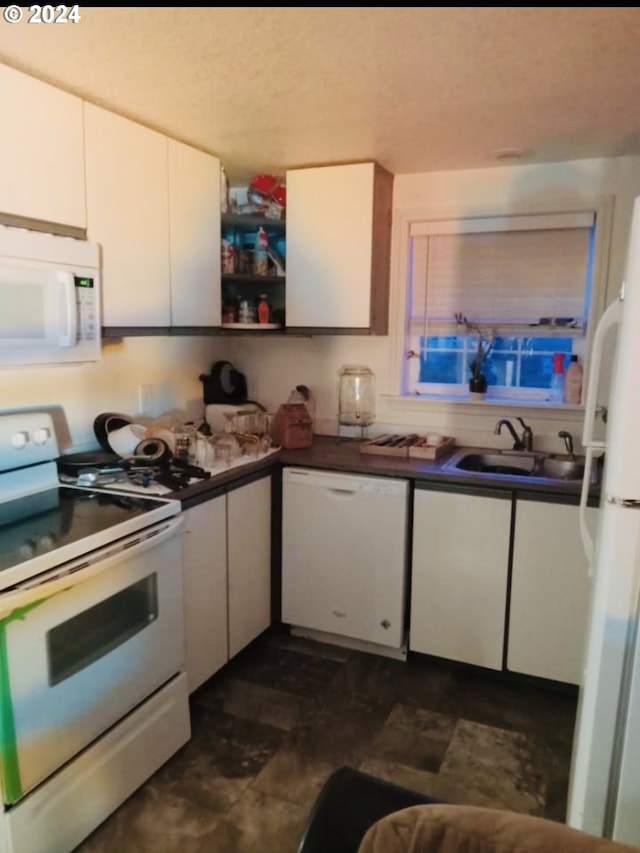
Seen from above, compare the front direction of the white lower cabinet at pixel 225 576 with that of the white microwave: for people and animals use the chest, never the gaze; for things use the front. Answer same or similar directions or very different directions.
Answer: same or similar directions

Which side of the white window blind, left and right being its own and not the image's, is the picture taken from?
front

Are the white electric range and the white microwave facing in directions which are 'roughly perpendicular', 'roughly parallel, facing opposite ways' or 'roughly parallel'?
roughly parallel

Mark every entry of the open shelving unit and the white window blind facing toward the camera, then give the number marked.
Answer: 2

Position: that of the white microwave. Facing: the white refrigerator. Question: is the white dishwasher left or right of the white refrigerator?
left

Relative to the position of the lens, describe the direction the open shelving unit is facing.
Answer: facing the viewer

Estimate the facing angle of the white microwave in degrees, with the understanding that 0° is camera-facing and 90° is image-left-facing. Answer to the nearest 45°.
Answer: approximately 315°

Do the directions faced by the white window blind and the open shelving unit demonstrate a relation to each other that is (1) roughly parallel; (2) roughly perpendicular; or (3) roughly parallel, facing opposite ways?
roughly parallel

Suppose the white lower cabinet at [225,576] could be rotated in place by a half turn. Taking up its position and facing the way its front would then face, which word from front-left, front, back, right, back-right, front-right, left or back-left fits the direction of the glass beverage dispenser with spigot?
right

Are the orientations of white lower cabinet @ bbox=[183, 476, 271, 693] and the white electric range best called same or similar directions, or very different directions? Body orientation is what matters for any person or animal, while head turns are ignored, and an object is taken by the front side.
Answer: same or similar directions

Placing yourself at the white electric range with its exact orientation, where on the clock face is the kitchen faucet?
The kitchen faucet is roughly at 10 o'clock from the white electric range.

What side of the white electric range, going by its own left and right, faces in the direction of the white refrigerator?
front

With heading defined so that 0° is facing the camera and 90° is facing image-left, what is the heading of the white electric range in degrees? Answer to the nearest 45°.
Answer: approximately 315°
